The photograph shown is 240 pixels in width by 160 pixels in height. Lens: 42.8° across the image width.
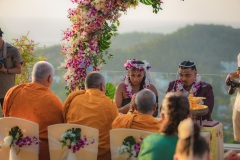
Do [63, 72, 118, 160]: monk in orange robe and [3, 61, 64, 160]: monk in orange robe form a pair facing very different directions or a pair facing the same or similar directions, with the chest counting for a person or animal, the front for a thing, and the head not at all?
same or similar directions

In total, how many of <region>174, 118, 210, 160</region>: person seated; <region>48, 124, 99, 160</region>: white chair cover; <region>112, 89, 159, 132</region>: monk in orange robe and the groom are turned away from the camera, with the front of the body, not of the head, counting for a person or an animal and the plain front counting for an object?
3

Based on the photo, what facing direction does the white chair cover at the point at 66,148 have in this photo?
away from the camera

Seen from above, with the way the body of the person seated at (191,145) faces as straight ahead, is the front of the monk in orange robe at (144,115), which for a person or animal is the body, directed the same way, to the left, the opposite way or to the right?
the same way

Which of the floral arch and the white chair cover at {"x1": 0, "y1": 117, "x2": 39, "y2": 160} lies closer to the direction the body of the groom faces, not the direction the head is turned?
the white chair cover

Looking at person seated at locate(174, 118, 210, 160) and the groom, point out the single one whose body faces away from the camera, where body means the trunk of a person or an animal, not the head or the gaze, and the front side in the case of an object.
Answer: the person seated

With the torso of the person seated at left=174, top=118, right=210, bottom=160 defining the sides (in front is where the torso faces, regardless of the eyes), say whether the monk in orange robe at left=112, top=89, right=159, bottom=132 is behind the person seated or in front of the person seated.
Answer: in front

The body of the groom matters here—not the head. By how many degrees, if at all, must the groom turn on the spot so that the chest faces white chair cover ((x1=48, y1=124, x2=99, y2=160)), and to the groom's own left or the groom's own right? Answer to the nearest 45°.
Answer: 0° — they already face it

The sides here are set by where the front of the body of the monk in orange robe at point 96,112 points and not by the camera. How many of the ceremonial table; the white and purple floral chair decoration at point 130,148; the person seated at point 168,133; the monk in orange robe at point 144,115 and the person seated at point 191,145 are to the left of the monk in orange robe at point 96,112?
0

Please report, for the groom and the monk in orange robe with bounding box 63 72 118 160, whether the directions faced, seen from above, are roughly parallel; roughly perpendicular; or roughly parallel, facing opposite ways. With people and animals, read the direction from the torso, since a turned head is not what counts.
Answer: roughly parallel, facing opposite ways

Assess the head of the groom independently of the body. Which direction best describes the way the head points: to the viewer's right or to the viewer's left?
to the viewer's left

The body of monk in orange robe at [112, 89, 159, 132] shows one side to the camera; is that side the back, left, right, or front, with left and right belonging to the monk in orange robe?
back

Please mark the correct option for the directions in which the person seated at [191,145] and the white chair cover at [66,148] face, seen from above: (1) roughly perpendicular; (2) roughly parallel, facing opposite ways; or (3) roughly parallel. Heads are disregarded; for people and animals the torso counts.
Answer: roughly parallel

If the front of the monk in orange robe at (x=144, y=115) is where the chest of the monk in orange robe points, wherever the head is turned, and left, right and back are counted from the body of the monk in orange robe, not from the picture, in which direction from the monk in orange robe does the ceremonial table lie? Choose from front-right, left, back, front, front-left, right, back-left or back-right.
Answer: front-right

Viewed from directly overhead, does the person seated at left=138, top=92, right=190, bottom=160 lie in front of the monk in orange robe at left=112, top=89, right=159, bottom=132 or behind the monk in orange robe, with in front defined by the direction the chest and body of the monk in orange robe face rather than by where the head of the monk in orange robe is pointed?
behind

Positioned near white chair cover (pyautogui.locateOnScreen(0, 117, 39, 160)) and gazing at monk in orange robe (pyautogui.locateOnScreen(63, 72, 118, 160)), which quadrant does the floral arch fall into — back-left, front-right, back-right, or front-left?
front-left

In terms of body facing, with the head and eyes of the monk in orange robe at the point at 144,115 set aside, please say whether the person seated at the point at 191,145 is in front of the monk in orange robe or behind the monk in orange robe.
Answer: behind

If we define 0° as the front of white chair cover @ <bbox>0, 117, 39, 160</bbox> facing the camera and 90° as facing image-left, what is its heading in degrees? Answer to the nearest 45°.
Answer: approximately 180°

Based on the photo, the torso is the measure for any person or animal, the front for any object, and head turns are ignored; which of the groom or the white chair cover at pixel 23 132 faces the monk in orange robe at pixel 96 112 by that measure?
the groom
